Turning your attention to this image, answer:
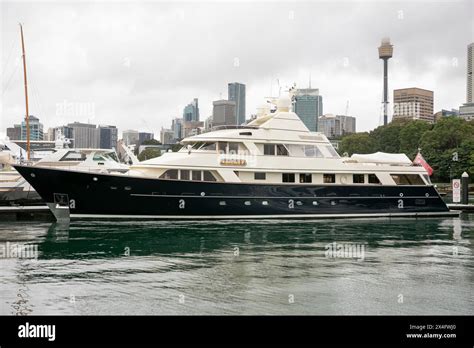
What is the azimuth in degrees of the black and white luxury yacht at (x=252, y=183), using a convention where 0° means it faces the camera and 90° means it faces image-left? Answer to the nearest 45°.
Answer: approximately 90°
